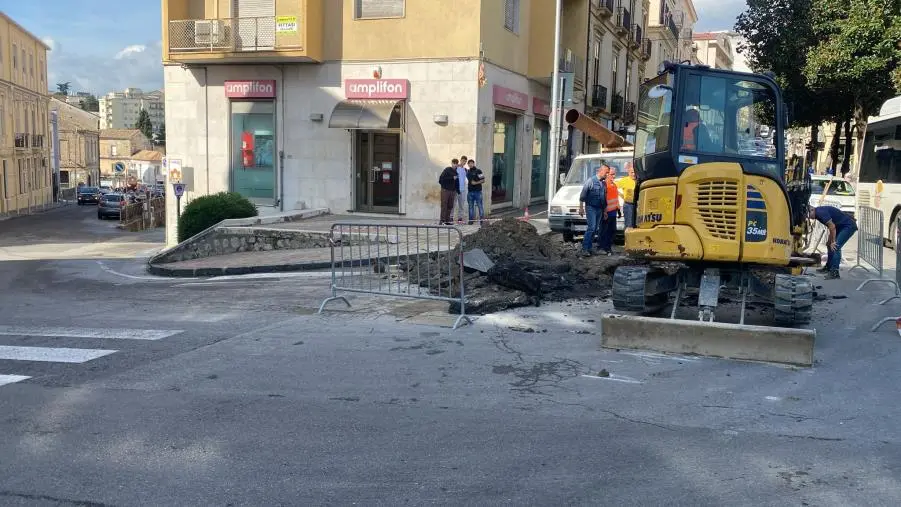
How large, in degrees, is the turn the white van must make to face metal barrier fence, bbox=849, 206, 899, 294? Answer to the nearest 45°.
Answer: approximately 90° to its left

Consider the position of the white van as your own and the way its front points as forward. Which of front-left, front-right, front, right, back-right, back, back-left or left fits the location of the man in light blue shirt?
right

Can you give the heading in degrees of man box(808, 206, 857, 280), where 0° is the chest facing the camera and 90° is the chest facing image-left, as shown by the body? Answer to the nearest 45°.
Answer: approximately 90°

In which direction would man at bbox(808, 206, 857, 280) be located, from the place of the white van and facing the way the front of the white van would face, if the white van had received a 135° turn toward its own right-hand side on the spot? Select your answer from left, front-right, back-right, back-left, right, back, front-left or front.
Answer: back-right

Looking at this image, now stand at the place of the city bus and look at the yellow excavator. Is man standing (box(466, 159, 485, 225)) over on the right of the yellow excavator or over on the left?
right
